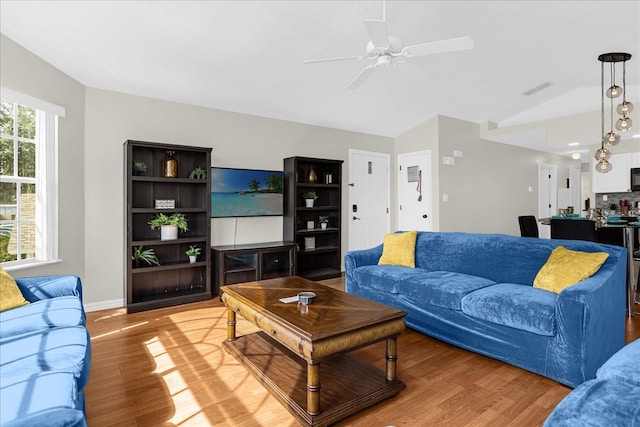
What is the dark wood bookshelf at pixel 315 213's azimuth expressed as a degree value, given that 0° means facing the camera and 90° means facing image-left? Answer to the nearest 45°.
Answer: approximately 315°

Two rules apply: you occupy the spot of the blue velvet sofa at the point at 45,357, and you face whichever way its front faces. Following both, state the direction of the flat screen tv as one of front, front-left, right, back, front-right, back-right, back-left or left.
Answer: front-left

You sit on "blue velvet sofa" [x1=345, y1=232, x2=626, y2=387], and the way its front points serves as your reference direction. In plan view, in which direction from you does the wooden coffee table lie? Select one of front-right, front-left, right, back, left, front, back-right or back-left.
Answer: front

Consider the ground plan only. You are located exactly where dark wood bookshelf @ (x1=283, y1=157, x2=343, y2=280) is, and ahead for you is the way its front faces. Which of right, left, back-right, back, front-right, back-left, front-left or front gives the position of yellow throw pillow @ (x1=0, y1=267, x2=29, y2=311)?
right

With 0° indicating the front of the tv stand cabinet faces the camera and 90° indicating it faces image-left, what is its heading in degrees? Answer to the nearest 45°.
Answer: approximately 315°

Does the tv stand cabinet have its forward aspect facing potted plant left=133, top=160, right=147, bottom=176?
no

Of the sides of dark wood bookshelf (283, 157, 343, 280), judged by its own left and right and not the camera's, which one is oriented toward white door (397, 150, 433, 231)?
left

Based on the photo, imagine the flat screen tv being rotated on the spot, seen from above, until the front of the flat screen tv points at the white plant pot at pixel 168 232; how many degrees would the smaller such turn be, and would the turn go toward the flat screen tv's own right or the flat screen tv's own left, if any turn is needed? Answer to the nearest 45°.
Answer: approximately 90° to the flat screen tv's own right

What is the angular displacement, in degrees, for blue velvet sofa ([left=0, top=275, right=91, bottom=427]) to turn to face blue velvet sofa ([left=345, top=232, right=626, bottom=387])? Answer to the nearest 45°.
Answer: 0° — it already faces it

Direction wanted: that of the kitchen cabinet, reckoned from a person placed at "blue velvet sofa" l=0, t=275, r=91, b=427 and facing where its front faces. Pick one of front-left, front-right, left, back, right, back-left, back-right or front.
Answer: front

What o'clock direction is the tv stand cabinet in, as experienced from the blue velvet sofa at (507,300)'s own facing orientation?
The tv stand cabinet is roughly at 2 o'clock from the blue velvet sofa.

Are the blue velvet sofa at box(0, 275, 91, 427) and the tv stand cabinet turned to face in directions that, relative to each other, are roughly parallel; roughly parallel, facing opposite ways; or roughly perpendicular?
roughly perpendicular

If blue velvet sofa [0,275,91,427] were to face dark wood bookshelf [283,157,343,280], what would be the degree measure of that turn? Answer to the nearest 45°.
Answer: approximately 45° to its left

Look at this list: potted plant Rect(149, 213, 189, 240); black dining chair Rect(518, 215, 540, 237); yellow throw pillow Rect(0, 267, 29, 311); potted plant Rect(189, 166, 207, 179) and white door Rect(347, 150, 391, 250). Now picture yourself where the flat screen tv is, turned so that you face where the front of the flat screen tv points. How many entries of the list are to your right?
3

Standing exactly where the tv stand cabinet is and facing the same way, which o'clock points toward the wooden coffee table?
The wooden coffee table is roughly at 1 o'clock from the tv stand cabinet.

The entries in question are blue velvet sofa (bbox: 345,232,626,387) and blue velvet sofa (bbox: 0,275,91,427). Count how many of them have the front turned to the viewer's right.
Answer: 1

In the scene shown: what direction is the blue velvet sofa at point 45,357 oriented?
to the viewer's right

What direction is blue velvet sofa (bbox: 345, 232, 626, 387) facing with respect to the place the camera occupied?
facing the viewer and to the left of the viewer

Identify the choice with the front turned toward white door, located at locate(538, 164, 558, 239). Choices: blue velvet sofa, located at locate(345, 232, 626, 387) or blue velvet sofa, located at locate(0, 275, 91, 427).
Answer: the blue velvet sofa, located at locate(0, 275, 91, 427)

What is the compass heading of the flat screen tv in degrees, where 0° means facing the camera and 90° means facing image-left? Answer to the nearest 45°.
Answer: approximately 315°

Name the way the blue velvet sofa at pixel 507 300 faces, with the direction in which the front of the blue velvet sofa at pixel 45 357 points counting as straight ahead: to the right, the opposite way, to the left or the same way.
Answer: the opposite way

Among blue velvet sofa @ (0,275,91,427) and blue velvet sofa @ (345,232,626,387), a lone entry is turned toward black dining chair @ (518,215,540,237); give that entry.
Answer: the blue velvet sofa @ (0,275,91,427)
